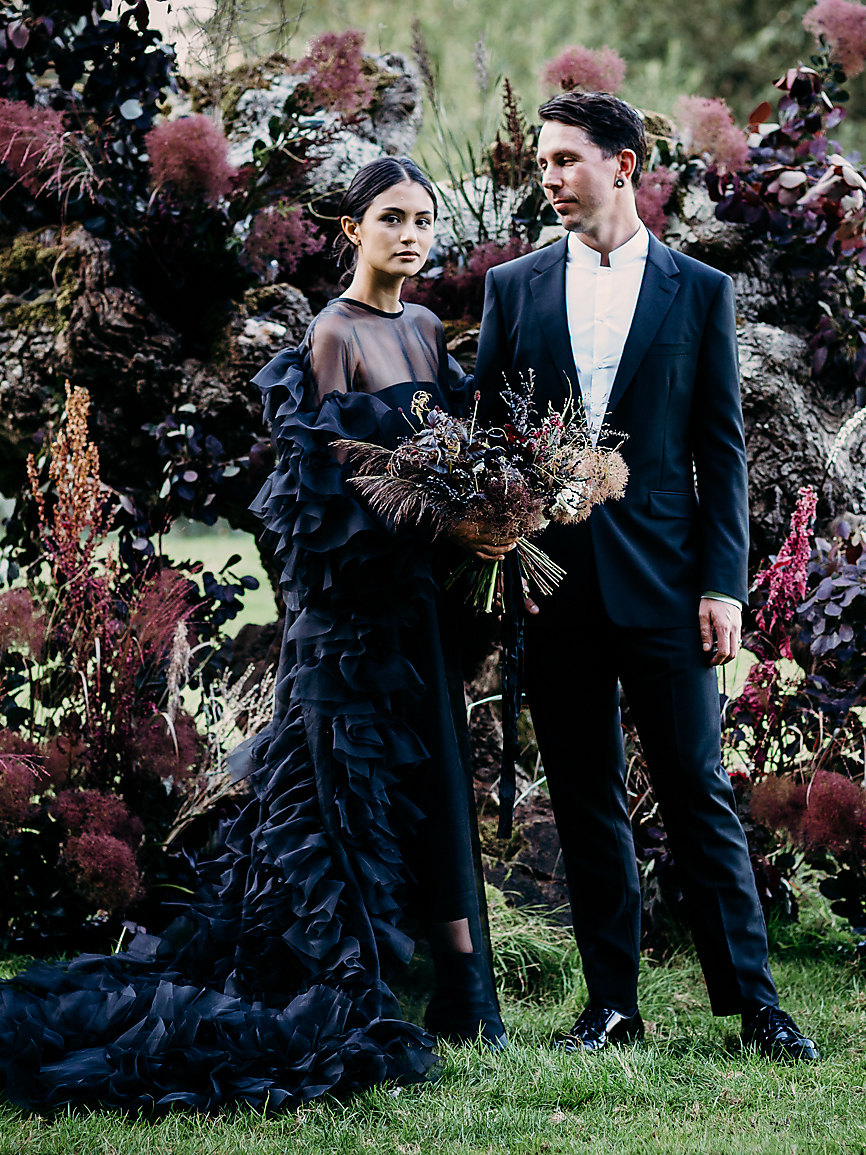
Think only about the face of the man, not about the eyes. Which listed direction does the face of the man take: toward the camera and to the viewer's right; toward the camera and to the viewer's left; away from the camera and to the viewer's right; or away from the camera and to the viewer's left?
toward the camera and to the viewer's left

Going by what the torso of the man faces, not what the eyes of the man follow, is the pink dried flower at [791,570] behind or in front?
behind

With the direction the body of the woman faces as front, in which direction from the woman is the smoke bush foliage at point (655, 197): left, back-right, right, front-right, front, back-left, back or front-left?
left

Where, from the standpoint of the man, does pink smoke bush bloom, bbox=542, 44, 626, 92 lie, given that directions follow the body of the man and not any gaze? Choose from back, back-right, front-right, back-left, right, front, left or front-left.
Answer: back

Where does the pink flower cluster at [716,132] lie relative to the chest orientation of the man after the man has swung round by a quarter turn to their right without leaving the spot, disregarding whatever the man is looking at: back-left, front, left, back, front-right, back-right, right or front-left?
right

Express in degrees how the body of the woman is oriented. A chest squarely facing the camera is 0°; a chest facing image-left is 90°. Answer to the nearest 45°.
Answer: approximately 315°

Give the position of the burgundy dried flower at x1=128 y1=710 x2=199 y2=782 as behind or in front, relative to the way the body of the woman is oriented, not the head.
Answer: behind

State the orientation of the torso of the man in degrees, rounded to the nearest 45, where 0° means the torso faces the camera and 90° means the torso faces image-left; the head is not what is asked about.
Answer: approximately 0°

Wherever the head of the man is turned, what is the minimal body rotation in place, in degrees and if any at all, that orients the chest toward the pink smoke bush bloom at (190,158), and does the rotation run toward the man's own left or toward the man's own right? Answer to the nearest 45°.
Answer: approximately 135° to the man's own right
